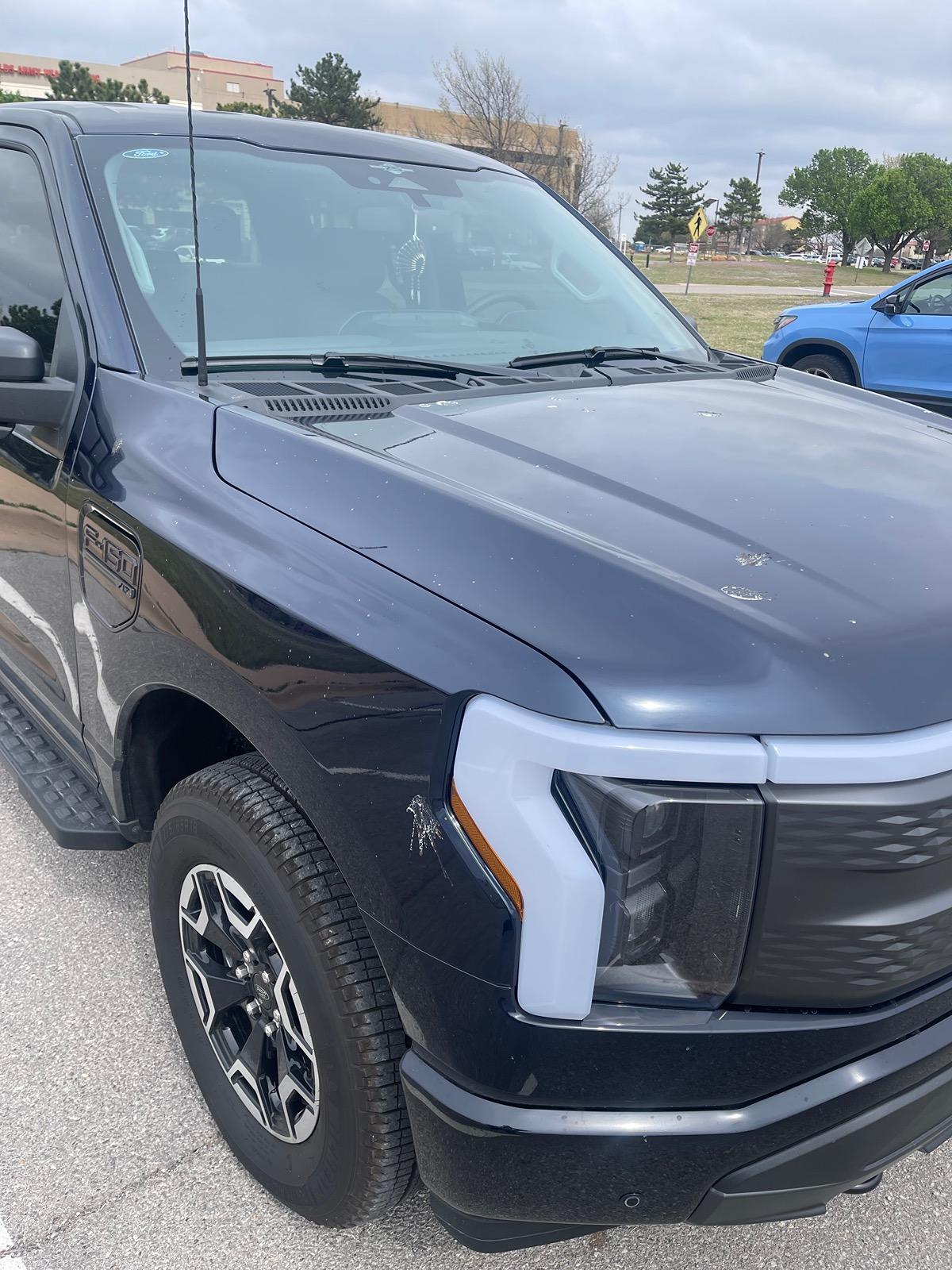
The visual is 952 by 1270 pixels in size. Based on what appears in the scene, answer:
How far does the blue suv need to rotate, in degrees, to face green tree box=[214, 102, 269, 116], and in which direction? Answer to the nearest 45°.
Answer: approximately 45° to its right

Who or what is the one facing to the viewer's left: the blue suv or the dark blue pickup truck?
the blue suv

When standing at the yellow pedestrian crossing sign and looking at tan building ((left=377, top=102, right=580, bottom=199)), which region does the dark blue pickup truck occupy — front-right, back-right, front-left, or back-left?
back-left

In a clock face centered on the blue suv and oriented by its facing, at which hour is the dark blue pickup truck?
The dark blue pickup truck is roughly at 9 o'clock from the blue suv.

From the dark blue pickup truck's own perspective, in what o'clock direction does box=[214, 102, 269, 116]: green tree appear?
The green tree is roughly at 7 o'clock from the dark blue pickup truck.

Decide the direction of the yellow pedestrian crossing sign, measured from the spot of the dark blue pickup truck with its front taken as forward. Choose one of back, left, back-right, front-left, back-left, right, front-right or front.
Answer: back-left

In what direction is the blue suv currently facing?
to the viewer's left

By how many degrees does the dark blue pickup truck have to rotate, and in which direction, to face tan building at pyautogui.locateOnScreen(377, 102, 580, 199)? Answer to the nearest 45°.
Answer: approximately 135° to its left

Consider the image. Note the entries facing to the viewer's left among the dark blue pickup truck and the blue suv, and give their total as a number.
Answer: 1

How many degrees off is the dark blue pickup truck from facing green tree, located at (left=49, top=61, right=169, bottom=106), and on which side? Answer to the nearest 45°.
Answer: approximately 135° to its left
